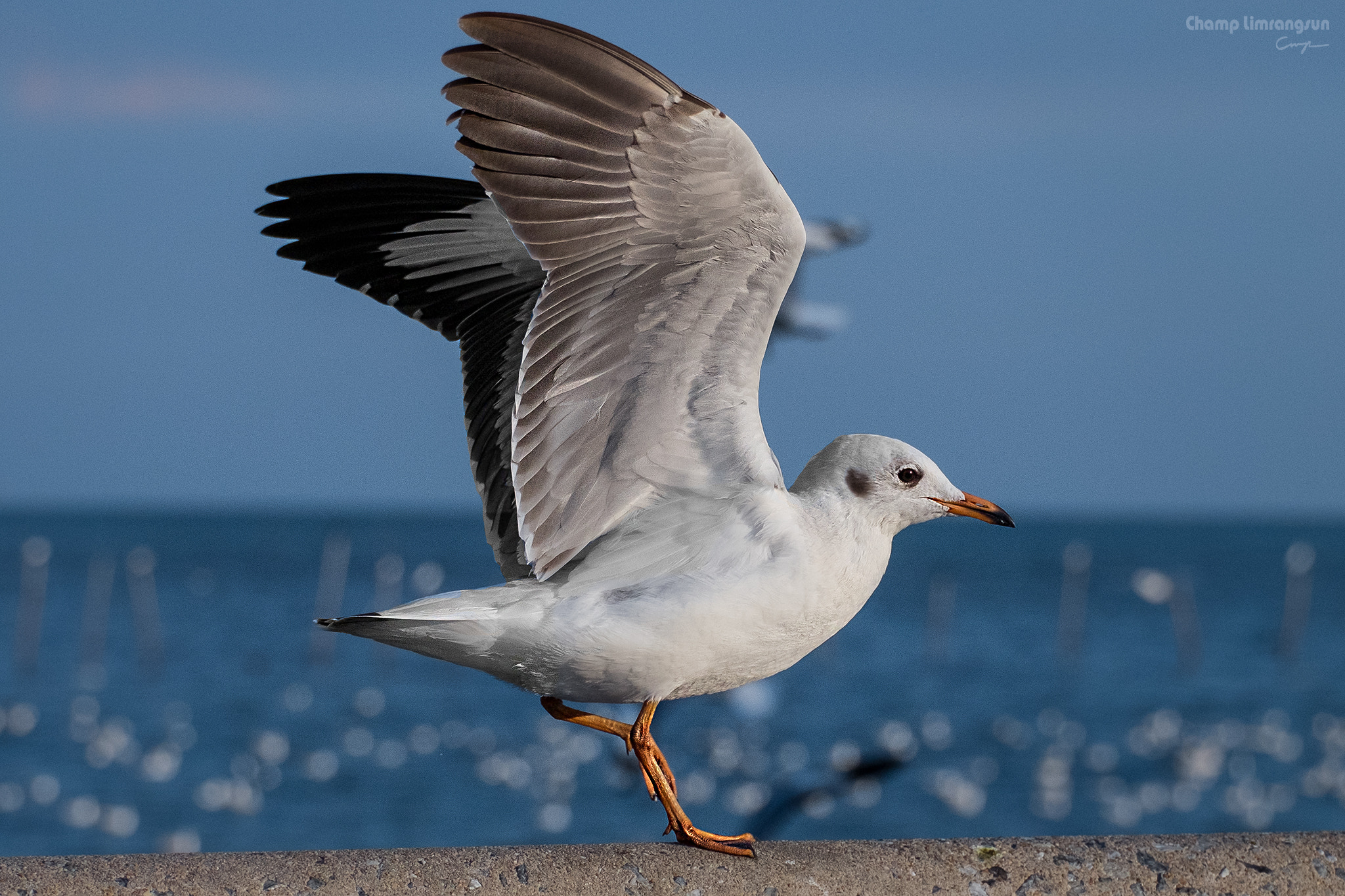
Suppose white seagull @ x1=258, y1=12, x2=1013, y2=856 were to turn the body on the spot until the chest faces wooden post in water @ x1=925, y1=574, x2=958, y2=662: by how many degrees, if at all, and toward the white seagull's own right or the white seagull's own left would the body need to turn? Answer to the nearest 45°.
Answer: approximately 90° to the white seagull's own left

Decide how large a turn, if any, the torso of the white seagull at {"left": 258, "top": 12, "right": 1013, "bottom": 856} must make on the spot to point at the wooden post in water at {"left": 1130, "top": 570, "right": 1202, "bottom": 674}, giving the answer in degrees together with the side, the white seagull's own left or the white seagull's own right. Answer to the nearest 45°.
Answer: approximately 45° to the white seagull's own left

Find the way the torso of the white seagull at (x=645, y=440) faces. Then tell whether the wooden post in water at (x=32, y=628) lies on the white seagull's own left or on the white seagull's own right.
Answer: on the white seagull's own left

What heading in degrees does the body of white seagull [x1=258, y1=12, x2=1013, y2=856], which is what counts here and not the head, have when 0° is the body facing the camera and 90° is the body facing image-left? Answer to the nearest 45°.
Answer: approximately 270°

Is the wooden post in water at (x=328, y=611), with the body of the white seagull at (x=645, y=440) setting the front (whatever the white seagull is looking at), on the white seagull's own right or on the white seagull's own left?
on the white seagull's own left

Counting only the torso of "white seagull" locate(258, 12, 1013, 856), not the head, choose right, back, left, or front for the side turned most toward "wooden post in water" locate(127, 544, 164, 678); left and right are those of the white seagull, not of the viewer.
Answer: left
